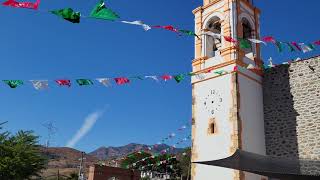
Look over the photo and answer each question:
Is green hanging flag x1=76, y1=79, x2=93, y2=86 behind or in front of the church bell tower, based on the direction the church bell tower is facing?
in front

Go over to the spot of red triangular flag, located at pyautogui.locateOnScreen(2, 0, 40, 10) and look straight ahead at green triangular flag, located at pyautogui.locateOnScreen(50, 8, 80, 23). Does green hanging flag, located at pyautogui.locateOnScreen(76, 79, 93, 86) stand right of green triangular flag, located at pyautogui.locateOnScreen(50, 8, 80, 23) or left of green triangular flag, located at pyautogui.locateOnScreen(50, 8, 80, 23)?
left

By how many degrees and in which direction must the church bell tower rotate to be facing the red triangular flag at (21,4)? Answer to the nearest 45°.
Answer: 0° — it already faces it

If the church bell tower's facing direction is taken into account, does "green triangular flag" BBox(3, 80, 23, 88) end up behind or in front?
in front

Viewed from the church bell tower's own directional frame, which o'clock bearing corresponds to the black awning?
The black awning is roughly at 10 o'clock from the church bell tower.

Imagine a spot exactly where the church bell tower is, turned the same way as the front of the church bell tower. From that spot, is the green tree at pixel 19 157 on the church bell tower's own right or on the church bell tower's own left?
on the church bell tower's own right

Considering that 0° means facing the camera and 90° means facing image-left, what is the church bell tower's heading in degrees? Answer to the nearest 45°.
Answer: approximately 45°
